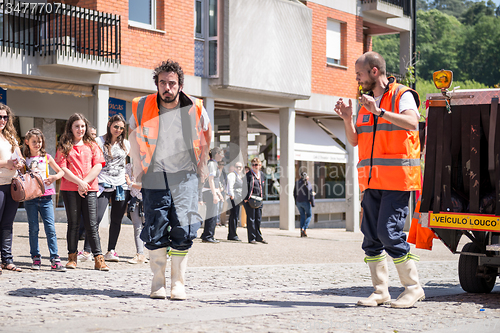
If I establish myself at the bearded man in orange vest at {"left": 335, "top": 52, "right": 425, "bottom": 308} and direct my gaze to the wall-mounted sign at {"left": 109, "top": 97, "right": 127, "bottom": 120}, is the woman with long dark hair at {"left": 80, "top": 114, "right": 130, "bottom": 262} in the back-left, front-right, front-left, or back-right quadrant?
front-left

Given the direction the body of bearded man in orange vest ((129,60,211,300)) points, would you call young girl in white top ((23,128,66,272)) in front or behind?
behind

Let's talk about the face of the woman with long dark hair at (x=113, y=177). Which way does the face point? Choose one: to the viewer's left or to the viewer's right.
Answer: to the viewer's right

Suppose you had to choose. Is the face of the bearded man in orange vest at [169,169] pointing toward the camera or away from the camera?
toward the camera

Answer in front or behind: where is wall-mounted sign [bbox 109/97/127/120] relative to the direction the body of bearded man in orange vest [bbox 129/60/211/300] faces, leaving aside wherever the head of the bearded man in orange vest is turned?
behind

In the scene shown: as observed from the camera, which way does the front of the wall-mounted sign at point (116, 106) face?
facing the viewer and to the right of the viewer

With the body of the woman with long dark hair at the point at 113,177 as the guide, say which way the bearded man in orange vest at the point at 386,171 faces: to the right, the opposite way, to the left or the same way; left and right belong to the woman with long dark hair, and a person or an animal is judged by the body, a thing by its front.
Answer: to the right

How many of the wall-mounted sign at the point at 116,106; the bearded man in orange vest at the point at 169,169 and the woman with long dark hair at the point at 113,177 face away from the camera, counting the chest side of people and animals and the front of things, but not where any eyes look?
0

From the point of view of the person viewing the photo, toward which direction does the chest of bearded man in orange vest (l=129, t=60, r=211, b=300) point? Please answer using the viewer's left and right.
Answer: facing the viewer

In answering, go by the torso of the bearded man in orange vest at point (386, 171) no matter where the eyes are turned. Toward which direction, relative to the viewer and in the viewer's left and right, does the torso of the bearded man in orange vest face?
facing the viewer and to the left of the viewer

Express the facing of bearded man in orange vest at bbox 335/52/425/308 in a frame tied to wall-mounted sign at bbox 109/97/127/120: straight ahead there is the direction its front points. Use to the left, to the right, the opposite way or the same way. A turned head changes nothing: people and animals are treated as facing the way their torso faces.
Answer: to the right

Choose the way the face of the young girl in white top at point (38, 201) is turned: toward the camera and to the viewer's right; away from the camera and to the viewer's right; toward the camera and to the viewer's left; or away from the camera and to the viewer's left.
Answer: toward the camera and to the viewer's right

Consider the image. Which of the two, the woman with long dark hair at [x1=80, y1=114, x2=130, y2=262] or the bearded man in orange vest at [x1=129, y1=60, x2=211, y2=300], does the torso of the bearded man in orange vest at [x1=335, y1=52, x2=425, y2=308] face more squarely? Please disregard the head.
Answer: the bearded man in orange vest

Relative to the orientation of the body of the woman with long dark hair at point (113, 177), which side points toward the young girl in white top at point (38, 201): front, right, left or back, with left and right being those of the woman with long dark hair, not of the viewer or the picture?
right

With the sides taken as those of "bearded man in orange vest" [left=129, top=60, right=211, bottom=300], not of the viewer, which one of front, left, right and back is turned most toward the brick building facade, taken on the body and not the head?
back

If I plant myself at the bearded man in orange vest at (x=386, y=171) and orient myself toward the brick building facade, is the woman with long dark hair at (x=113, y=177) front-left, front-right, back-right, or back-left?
front-left
